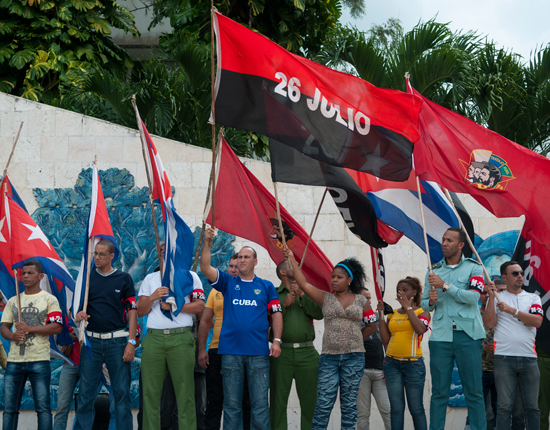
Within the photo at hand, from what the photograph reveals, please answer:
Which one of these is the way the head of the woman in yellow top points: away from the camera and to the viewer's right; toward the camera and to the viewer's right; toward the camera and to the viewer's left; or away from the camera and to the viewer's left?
toward the camera and to the viewer's left

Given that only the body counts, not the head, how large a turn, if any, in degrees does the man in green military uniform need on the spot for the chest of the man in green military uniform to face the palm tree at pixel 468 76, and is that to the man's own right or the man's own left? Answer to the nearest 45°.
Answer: approximately 135° to the man's own left

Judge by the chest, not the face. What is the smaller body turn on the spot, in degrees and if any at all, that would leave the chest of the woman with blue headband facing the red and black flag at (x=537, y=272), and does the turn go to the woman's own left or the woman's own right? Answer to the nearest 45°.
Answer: approximately 135° to the woman's own left

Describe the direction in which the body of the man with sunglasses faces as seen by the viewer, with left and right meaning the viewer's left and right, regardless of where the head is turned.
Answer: facing the viewer

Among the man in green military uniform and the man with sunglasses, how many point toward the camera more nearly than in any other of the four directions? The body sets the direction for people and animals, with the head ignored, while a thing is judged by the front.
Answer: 2

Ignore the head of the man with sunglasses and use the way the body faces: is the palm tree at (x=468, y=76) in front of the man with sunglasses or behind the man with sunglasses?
behind

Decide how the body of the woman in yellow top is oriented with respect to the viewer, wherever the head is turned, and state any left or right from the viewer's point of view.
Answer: facing the viewer and to the left of the viewer

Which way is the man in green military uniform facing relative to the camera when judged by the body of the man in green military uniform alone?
toward the camera

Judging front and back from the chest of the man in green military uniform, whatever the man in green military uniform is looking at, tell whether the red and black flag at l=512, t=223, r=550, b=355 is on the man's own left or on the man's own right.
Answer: on the man's own left
